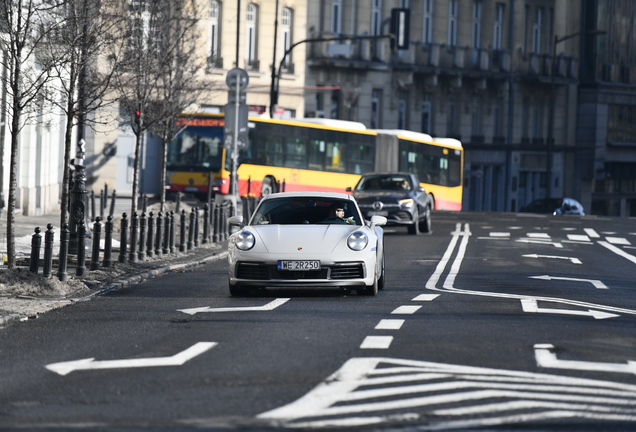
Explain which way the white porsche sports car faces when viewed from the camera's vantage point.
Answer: facing the viewer

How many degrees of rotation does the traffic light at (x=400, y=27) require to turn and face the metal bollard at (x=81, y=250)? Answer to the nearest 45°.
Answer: approximately 180°

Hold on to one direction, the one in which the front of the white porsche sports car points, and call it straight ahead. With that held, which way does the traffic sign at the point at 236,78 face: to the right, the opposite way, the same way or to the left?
the opposite way

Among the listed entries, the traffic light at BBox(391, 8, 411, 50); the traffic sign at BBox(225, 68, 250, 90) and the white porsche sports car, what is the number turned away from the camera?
2

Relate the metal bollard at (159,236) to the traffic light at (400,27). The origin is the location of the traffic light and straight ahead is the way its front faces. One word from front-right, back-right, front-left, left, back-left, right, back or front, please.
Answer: back

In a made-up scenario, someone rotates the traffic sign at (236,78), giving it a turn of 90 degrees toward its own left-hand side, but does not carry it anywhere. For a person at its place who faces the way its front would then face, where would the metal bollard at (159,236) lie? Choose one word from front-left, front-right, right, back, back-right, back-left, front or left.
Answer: left

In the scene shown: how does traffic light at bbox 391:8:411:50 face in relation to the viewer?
away from the camera

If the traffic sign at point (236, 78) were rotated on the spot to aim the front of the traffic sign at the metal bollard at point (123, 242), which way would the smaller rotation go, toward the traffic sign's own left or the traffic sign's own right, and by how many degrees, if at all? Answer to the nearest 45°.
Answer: approximately 180°

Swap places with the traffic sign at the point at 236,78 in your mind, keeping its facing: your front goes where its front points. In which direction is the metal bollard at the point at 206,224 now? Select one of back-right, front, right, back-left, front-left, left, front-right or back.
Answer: back

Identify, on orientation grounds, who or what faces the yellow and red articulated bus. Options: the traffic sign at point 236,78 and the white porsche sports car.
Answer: the traffic sign

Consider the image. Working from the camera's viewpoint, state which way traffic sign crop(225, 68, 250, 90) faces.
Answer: facing away from the viewer

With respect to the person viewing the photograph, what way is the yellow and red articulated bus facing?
facing the viewer and to the left of the viewer

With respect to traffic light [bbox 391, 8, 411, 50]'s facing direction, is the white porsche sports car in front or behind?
behind

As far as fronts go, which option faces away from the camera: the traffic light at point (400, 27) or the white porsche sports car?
the traffic light
